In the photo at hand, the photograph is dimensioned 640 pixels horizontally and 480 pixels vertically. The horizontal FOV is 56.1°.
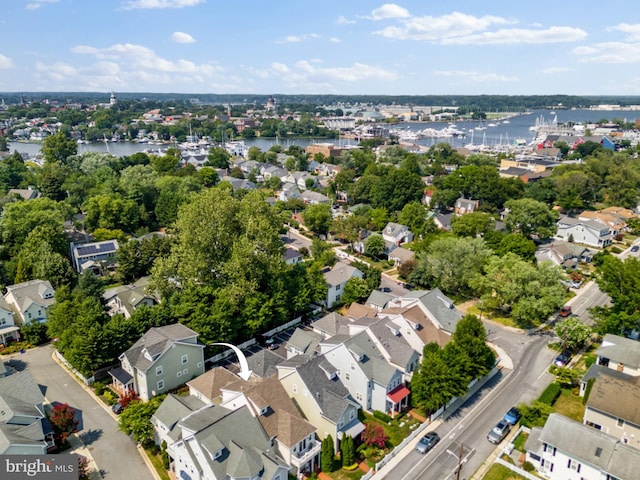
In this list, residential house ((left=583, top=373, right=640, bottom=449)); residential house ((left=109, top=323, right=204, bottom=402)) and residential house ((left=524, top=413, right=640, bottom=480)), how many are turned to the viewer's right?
0

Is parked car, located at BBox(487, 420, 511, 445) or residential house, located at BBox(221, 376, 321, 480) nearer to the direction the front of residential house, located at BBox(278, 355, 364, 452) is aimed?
the parked car

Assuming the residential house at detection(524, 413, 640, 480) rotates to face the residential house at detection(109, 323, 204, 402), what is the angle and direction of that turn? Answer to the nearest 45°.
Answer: approximately 45° to its right

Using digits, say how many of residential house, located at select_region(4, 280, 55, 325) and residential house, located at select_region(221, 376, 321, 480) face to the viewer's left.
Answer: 0

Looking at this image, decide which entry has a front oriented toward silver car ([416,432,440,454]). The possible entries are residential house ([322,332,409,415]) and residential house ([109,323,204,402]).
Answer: residential house ([322,332,409,415])

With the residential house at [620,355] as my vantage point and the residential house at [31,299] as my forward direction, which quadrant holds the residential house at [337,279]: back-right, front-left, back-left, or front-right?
front-right

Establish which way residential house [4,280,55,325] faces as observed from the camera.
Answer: facing the viewer and to the right of the viewer

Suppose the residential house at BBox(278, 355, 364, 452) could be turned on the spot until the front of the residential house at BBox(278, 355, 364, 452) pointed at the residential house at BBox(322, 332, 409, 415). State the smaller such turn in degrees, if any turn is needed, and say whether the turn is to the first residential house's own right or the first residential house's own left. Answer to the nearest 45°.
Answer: approximately 90° to the first residential house's own left

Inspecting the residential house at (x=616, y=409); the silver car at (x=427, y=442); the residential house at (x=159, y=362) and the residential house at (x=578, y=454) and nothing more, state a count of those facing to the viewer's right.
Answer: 0

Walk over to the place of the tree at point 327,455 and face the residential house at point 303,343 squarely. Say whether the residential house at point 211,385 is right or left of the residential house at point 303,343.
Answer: left

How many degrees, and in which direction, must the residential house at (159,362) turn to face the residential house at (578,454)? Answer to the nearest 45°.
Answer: approximately 90° to its left

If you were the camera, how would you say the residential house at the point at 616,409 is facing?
facing the viewer and to the left of the viewer

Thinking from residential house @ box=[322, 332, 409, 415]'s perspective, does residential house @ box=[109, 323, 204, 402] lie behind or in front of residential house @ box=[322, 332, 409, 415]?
behind

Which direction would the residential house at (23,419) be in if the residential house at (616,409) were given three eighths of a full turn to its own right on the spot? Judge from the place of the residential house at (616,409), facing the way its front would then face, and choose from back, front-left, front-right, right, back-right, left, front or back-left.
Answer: back-left
